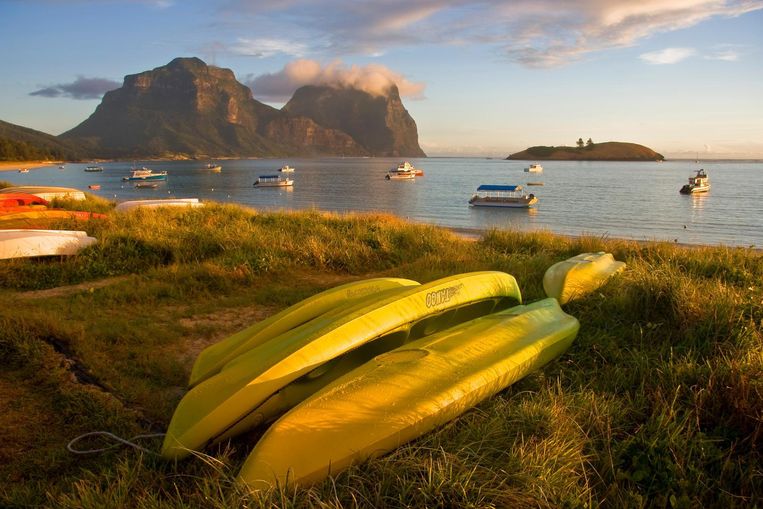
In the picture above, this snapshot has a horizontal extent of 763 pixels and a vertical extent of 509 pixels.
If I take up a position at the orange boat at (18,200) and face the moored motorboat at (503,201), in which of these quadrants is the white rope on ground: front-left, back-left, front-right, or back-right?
back-right

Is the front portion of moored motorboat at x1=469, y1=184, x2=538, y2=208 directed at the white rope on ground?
no

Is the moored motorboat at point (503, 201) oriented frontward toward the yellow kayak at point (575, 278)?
no

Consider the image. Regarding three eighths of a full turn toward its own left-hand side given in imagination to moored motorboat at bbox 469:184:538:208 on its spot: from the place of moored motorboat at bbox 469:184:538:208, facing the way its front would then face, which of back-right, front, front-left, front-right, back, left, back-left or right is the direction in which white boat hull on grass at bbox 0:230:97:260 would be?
front-right

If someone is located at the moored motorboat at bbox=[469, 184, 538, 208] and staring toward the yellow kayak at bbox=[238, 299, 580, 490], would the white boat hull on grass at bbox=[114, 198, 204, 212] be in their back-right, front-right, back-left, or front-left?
front-right

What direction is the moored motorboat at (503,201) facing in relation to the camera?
to the viewer's right

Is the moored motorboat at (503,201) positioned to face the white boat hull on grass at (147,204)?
no

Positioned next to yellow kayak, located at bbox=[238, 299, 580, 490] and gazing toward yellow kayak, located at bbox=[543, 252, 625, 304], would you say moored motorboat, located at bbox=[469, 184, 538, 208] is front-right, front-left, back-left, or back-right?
front-left

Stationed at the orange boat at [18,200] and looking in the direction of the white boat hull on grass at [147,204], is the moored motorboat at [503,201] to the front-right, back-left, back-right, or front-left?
front-left

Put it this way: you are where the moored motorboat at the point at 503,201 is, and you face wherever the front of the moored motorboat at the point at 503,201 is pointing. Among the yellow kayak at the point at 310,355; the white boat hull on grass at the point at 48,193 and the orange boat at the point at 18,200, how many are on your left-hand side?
0

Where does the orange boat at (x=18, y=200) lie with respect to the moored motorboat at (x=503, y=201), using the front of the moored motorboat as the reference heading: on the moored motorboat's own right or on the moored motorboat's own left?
on the moored motorboat's own right

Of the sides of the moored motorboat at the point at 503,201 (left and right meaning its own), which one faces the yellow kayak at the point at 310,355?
right
